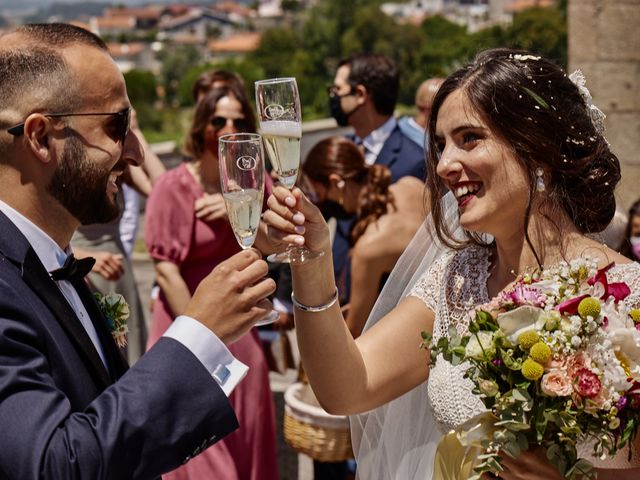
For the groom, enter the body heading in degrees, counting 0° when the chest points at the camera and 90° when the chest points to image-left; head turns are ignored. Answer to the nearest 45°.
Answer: approximately 270°

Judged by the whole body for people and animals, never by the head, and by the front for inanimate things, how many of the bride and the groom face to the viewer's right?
1

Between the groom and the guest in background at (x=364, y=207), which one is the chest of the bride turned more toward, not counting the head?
the groom

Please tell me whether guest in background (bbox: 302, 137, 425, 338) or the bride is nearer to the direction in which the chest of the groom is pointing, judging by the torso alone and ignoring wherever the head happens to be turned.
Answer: the bride

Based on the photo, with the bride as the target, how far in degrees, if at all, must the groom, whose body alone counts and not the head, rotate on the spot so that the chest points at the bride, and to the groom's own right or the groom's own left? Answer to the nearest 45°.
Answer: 0° — they already face them

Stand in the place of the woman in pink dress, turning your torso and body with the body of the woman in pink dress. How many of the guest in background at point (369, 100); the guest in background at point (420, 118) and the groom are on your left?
2

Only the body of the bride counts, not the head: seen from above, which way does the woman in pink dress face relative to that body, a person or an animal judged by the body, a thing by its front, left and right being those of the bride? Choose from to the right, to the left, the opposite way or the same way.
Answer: to the left

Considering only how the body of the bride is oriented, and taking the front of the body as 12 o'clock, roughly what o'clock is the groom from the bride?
The groom is roughly at 12 o'clock from the bride.

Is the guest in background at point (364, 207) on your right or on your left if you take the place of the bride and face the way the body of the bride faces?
on your right

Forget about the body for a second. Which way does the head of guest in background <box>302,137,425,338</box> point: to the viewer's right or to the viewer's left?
to the viewer's left

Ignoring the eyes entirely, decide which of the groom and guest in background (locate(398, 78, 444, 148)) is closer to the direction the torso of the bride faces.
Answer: the groom
